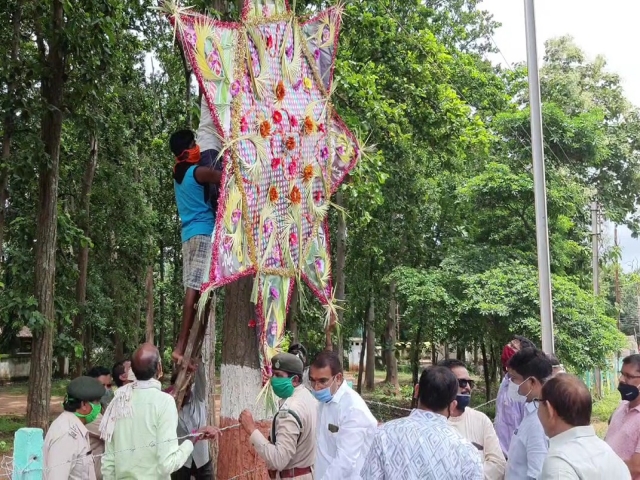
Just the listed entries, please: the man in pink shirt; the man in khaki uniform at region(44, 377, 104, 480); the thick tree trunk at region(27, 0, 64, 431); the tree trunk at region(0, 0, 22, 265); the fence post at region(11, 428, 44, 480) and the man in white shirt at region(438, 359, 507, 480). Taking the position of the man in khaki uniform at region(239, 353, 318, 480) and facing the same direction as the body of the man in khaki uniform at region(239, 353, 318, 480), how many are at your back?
2

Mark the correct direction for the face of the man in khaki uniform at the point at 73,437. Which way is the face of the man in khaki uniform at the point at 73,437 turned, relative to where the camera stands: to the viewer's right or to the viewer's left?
to the viewer's right

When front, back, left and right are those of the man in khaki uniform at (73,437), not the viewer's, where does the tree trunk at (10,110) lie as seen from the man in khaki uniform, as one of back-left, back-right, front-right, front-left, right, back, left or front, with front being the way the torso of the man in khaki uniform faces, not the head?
left

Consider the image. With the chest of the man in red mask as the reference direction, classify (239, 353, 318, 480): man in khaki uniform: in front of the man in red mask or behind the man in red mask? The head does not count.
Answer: in front

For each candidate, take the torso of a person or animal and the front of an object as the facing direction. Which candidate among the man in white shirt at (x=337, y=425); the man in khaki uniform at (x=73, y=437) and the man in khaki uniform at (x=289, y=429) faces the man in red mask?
the man in khaki uniform at (x=73, y=437)

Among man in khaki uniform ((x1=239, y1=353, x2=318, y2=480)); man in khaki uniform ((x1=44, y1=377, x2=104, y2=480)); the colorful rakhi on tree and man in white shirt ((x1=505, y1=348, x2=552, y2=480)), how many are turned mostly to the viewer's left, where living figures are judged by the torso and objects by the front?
2

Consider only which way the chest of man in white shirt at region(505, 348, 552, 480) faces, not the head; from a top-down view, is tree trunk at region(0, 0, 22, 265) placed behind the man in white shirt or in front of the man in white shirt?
in front

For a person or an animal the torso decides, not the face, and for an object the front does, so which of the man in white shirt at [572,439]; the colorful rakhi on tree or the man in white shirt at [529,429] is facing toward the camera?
the colorful rakhi on tree

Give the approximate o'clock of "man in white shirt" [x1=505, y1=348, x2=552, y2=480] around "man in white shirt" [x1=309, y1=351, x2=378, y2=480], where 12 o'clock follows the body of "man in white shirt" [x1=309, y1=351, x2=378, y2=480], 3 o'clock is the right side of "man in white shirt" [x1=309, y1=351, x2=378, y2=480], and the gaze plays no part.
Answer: "man in white shirt" [x1=505, y1=348, x2=552, y2=480] is roughly at 8 o'clock from "man in white shirt" [x1=309, y1=351, x2=378, y2=480].

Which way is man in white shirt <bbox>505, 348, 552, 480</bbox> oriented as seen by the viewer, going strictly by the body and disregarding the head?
to the viewer's left

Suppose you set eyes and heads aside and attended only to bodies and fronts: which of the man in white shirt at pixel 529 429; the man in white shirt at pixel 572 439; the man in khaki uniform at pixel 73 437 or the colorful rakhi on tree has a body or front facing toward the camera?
the colorful rakhi on tree

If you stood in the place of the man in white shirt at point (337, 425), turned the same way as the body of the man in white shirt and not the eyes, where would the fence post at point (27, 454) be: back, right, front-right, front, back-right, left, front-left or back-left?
front-right

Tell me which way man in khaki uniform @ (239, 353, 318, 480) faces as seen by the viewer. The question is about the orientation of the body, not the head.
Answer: to the viewer's left

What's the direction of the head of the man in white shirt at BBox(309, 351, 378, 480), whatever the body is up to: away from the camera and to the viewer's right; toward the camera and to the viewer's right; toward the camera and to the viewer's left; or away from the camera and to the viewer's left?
toward the camera and to the viewer's left

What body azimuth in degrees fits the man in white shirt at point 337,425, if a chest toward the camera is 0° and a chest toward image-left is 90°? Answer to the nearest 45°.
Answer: approximately 45°

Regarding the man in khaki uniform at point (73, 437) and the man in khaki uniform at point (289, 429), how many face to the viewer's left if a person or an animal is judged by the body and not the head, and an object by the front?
1
